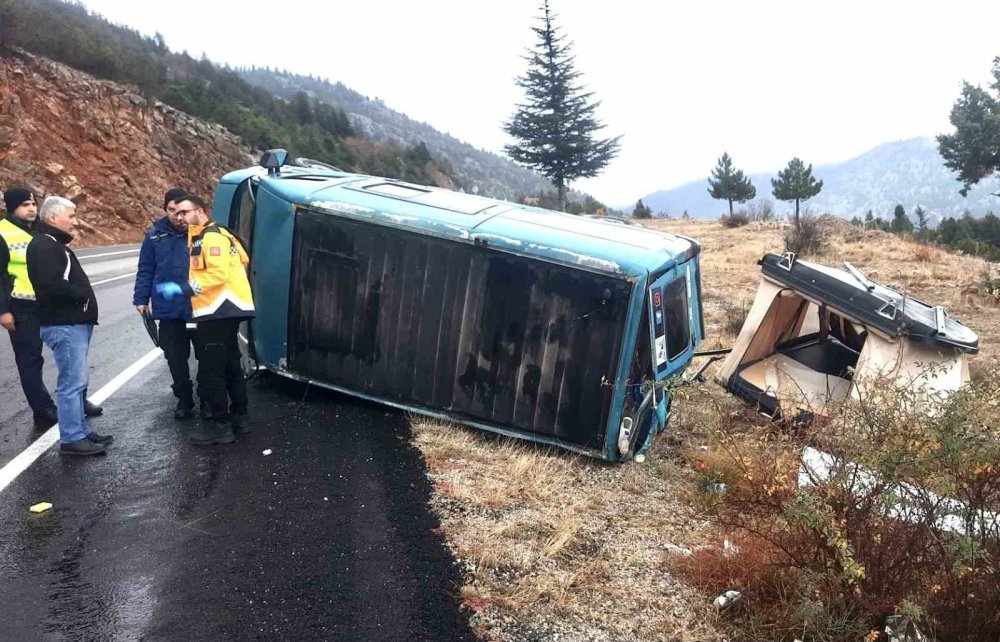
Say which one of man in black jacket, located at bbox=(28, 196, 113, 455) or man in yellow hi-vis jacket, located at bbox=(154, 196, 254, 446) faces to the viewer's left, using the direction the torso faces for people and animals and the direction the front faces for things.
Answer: the man in yellow hi-vis jacket

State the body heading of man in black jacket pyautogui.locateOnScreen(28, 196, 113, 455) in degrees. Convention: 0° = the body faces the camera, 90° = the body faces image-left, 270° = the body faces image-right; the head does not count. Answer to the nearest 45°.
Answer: approximately 270°

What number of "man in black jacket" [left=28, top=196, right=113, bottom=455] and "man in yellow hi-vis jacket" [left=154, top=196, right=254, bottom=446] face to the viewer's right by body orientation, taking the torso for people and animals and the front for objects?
1

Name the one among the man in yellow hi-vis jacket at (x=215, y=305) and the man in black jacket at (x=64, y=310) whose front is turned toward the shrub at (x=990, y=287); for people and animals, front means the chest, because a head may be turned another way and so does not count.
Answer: the man in black jacket

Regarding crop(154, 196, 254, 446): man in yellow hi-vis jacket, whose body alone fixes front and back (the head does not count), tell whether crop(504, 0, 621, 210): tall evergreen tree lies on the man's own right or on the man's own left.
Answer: on the man's own right

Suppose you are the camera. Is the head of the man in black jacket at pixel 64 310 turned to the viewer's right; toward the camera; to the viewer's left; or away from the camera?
to the viewer's right

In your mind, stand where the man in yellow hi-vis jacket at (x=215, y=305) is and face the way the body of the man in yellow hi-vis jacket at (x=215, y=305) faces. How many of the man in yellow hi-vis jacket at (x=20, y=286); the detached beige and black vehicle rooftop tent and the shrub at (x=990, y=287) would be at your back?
2

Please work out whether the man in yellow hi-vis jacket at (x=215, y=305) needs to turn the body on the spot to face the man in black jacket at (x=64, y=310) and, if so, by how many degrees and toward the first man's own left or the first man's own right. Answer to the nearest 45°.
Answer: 0° — they already face them

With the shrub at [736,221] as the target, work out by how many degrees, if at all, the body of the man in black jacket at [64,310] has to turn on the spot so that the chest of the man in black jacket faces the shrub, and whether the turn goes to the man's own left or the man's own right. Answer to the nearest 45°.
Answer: approximately 45° to the man's own left

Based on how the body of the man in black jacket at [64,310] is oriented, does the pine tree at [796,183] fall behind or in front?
in front

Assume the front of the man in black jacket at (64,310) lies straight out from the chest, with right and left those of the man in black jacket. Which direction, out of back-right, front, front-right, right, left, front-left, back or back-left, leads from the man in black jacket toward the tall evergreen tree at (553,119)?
front-left

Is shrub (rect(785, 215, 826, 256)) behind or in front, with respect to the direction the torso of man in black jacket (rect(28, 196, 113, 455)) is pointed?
in front

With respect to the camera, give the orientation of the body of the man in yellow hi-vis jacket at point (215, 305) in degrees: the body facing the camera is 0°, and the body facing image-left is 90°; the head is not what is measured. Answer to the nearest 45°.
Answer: approximately 90°
